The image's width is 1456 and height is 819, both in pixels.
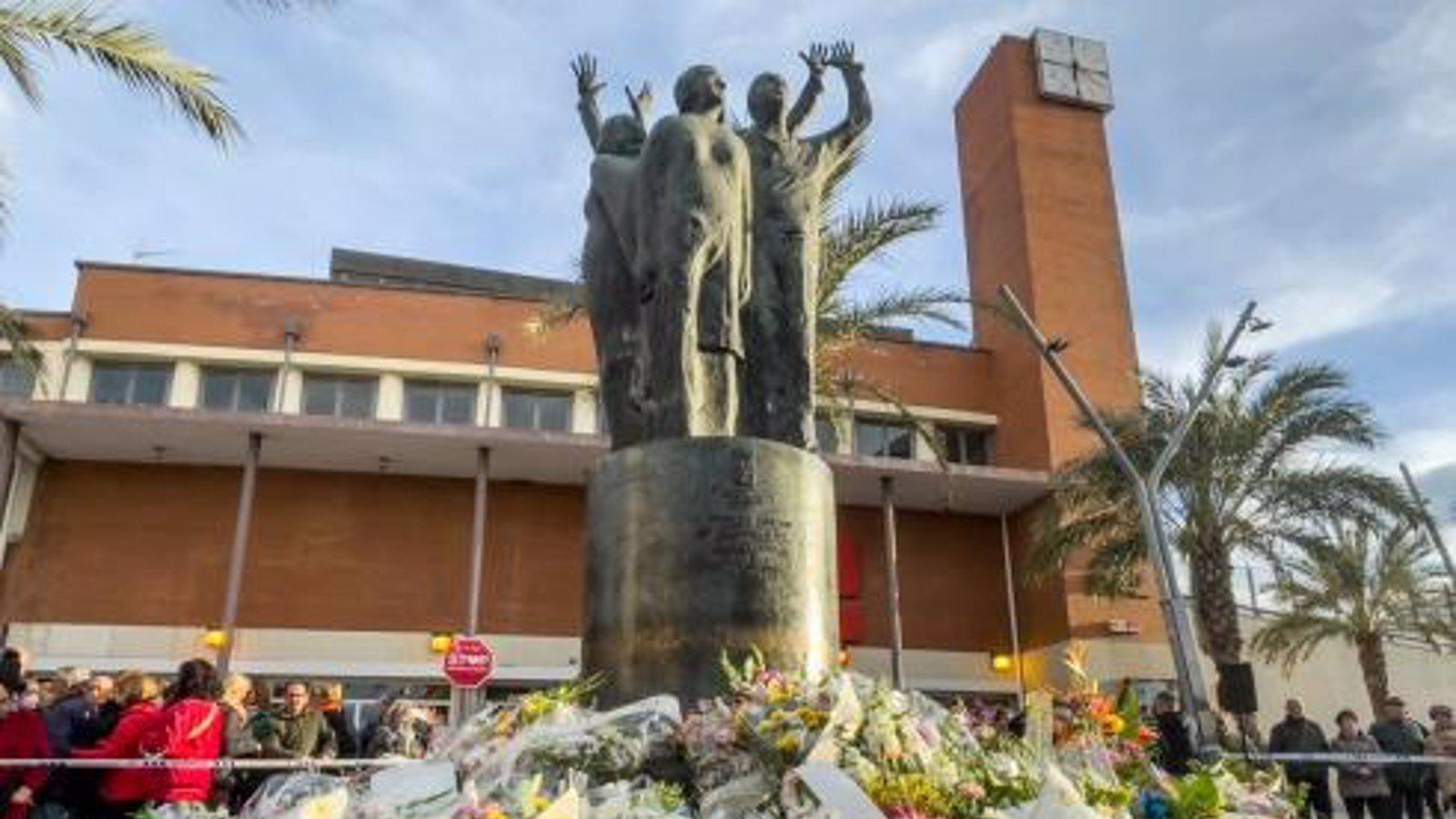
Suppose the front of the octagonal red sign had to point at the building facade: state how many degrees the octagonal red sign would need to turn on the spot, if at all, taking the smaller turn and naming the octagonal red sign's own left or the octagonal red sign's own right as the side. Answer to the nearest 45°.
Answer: approximately 180°

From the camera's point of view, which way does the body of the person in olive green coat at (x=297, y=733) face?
toward the camera

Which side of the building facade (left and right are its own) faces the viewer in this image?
front

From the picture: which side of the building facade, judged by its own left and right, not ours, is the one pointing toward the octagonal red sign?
front

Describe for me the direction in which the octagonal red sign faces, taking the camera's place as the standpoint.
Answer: facing the viewer

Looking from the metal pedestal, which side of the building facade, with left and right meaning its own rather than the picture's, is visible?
front

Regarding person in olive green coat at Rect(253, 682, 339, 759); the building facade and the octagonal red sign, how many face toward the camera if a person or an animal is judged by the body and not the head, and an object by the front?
3

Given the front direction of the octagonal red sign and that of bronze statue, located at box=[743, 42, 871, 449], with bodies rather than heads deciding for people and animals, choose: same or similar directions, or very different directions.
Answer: same or similar directions

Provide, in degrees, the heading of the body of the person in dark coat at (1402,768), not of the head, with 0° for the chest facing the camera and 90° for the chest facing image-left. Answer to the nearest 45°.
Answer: approximately 45°

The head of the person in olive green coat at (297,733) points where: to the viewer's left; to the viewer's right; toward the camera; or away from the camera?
toward the camera

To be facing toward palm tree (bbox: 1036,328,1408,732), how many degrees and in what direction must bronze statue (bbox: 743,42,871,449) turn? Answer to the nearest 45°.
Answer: approximately 90° to its left

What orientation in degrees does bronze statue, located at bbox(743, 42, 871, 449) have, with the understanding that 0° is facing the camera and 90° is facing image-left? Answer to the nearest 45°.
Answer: approximately 315°

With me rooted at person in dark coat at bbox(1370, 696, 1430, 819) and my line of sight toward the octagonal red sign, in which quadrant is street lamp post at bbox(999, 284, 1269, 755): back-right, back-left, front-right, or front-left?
front-right
